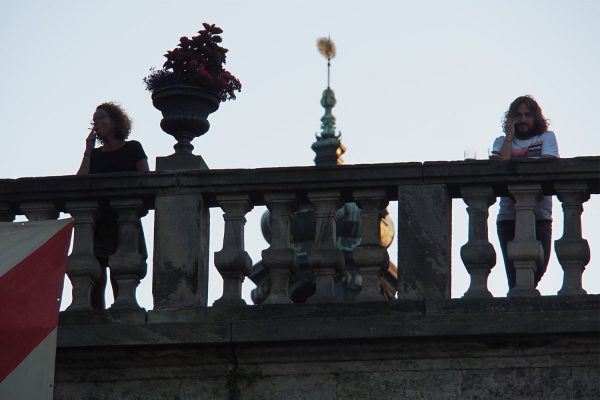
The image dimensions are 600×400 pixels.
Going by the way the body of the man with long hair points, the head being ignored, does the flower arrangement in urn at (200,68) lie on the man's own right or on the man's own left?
on the man's own right

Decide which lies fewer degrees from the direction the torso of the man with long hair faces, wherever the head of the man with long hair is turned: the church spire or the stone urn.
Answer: the stone urn

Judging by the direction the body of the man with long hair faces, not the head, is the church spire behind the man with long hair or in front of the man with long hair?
behind

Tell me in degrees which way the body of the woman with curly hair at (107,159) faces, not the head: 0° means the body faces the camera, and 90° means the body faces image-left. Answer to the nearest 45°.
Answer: approximately 45°

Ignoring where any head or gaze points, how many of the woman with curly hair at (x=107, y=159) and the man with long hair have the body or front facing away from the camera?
0

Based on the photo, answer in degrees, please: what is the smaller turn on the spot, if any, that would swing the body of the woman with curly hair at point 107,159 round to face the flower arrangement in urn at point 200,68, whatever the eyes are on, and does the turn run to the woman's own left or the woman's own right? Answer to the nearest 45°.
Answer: approximately 135° to the woman's own left

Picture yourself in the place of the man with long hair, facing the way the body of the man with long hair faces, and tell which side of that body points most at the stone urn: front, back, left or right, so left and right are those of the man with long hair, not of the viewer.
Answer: right

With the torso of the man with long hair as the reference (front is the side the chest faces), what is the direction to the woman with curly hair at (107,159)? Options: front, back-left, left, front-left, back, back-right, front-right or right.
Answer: right

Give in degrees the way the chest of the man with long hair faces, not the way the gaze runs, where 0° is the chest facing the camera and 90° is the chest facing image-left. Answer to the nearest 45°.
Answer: approximately 0°
